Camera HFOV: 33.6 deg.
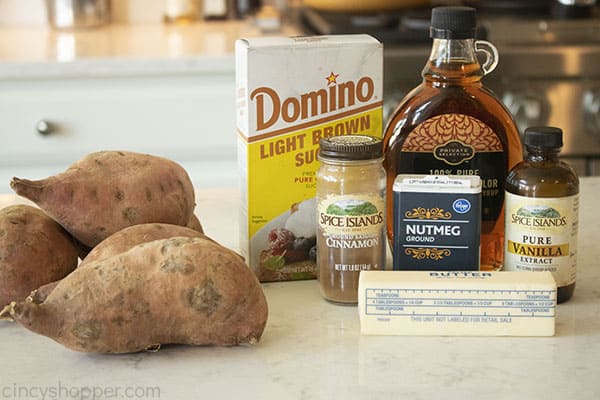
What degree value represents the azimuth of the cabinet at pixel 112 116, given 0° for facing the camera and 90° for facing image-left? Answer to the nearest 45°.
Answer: approximately 0°

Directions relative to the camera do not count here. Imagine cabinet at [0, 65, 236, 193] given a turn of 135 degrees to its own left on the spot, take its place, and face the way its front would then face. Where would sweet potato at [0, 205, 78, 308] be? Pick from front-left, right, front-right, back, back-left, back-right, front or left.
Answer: back-right

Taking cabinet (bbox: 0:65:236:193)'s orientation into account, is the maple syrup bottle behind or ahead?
ahead

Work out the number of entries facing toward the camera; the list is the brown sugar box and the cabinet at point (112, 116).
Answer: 2

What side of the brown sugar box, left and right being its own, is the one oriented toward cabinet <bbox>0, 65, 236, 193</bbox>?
back

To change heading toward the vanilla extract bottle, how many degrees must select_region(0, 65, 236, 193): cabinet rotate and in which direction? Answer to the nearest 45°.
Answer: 0° — it already faces it

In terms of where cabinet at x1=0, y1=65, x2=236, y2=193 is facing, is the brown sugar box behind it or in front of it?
in front
